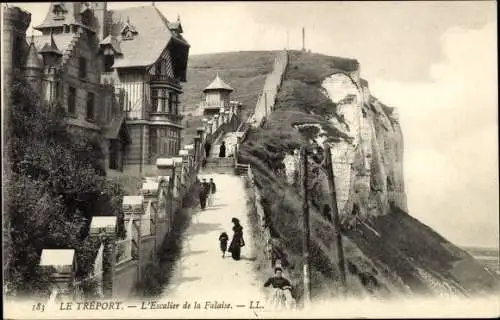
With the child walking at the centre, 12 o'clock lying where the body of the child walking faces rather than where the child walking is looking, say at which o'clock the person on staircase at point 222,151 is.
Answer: The person on staircase is roughly at 12 o'clock from the child walking.

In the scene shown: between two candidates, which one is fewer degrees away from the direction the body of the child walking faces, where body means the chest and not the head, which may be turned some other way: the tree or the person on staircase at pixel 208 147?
the person on staircase

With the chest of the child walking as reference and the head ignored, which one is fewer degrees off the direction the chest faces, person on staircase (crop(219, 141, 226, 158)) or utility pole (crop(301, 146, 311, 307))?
the person on staircase

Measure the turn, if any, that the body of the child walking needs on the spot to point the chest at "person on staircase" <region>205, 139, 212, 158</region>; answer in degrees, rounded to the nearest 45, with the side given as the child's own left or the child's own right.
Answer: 0° — they already face them

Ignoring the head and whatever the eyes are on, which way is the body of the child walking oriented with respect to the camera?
away from the camera

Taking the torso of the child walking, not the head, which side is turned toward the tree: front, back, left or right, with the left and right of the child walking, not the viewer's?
left

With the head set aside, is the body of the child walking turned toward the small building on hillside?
yes

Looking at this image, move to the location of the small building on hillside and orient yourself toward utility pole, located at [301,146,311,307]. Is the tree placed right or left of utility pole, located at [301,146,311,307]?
right

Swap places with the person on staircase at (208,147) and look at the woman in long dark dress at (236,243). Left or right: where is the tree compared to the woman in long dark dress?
right

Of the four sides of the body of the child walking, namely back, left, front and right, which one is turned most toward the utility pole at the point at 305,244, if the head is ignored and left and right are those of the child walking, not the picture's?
right

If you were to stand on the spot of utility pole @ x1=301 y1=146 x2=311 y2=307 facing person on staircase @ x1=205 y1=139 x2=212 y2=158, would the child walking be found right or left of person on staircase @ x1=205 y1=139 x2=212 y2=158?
left
